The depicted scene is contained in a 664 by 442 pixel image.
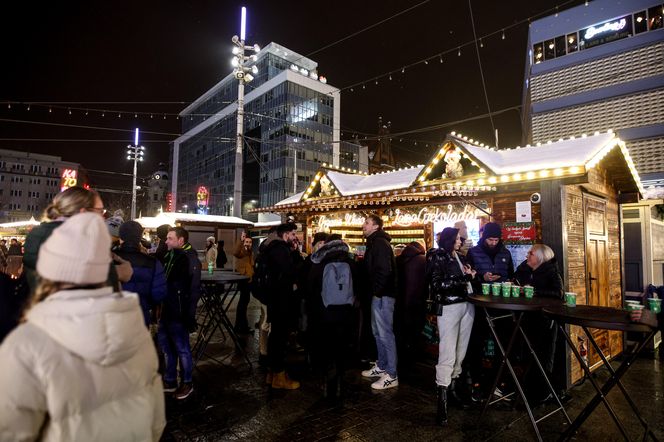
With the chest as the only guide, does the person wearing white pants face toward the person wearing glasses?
no

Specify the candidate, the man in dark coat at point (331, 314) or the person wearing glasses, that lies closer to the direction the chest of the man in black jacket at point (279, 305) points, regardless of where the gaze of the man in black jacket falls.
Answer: the man in dark coat

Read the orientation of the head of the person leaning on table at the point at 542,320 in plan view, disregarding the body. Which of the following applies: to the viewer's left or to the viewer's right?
to the viewer's left

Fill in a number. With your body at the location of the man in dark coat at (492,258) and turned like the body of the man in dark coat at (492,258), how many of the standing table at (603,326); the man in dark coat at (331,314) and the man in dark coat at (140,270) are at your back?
0

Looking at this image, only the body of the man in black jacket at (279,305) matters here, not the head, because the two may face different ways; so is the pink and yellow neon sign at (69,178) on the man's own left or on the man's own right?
on the man's own left

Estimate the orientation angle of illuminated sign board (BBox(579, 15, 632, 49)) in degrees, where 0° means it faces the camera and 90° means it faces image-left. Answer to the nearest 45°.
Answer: approximately 45°

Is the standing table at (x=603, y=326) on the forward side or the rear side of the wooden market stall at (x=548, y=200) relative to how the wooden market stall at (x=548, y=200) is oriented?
on the forward side

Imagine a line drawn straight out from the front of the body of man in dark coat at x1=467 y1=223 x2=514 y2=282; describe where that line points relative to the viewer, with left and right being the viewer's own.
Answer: facing the viewer
